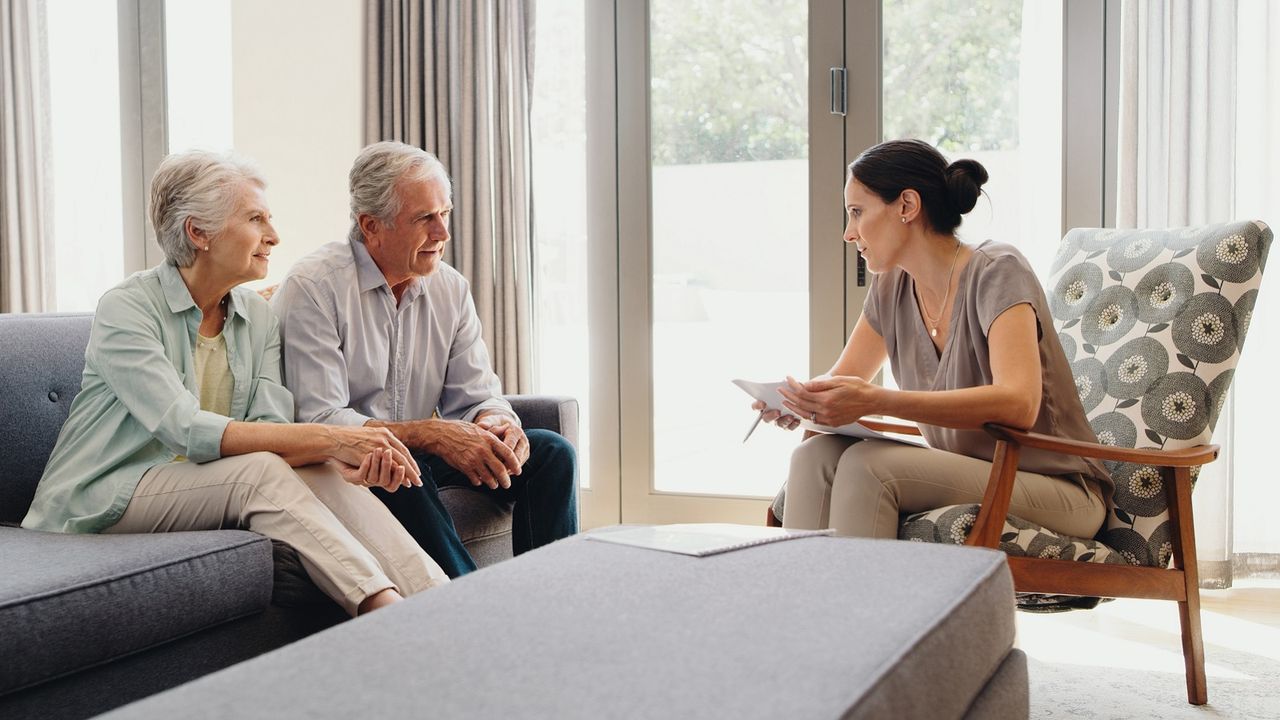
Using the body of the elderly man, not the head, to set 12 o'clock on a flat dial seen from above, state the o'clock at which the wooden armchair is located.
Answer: The wooden armchair is roughly at 11 o'clock from the elderly man.

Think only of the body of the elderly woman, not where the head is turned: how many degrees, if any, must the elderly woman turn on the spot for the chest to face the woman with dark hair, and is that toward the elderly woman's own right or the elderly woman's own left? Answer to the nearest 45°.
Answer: approximately 45° to the elderly woman's own left

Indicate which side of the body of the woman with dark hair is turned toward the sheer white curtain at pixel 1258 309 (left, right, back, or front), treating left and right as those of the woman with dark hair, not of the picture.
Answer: back

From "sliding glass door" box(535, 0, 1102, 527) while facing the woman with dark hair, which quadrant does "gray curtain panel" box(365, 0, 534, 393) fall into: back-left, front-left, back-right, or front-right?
back-right

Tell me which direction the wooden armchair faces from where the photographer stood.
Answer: facing the viewer and to the left of the viewer

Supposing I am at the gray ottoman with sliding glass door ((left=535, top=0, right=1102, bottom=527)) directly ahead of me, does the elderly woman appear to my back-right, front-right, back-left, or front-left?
front-left

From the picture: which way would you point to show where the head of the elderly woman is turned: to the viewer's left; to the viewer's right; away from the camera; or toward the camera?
to the viewer's right

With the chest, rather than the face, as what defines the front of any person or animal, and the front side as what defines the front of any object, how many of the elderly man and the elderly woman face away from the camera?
0

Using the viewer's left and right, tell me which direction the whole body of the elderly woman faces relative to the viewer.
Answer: facing the viewer and to the right of the viewer

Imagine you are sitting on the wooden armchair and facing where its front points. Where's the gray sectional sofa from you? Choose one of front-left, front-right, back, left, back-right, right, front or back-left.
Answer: front

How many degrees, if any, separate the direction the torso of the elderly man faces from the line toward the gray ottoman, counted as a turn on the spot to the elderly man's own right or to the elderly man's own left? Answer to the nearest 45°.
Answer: approximately 45° to the elderly man's own right

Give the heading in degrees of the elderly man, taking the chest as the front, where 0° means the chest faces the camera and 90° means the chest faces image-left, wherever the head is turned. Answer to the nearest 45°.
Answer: approximately 315°

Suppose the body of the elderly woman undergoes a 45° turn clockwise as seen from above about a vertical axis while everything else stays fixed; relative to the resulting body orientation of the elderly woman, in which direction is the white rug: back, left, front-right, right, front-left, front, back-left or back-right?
left

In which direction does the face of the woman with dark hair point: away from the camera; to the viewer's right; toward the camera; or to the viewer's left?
to the viewer's left

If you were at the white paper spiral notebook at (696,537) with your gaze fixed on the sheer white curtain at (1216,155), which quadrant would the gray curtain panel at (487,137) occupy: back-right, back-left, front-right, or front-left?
front-left
